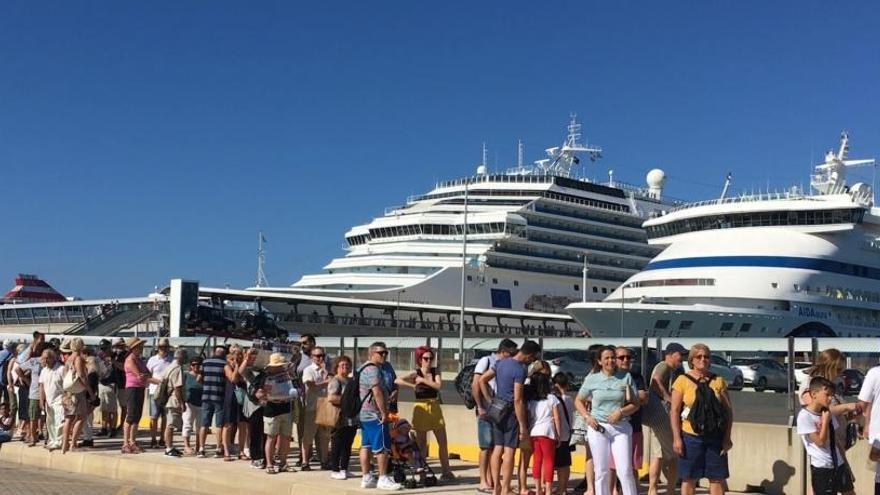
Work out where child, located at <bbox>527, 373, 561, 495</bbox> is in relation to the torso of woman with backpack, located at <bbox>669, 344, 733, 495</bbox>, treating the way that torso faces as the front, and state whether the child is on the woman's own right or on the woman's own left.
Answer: on the woman's own right

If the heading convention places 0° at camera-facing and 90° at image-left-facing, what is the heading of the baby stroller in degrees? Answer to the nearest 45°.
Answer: approximately 315°

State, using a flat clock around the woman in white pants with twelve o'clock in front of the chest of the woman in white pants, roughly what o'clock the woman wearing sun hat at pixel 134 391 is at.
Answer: The woman wearing sun hat is roughly at 4 o'clock from the woman in white pants.

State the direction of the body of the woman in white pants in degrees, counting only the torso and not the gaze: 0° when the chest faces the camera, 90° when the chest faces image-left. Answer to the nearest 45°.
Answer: approximately 0°

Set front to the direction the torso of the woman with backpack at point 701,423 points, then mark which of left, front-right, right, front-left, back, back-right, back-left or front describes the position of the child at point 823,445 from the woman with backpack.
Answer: left
